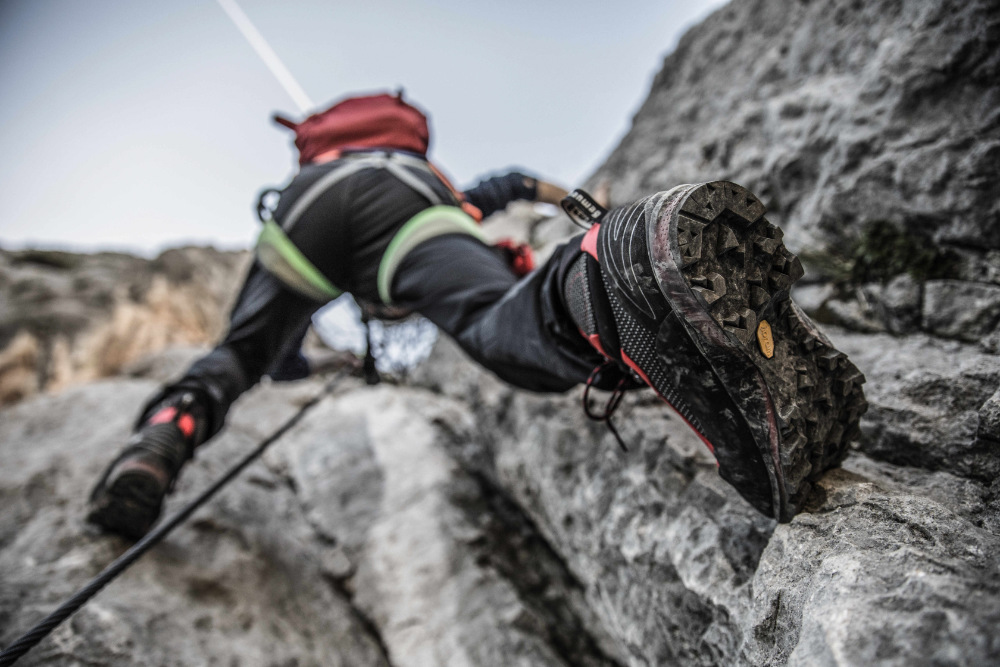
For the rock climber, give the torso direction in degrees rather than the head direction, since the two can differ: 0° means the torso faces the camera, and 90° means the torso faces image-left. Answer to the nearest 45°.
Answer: approximately 180°
